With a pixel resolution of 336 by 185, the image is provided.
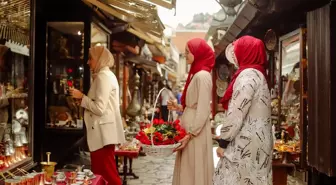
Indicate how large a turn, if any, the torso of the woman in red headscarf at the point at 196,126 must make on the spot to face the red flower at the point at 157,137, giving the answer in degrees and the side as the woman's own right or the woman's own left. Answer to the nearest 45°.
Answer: approximately 45° to the woman's own left

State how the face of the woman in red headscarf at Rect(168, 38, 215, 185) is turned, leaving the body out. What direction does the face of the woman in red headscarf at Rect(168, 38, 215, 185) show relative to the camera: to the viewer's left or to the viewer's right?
to the viewer's left

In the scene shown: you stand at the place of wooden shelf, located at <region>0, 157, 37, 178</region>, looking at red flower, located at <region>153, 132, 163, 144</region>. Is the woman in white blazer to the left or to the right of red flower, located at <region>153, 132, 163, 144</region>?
left

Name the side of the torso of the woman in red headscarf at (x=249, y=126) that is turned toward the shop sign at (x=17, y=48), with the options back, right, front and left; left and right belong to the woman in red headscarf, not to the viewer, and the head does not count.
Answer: front

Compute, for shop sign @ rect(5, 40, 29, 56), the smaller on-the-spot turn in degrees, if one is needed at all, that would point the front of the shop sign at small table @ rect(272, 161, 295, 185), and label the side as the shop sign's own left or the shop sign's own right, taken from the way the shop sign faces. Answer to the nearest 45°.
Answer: approximately 45° to the shop sign's own left

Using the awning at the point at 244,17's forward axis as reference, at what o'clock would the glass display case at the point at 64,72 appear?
The glass display case is roughly at 12 o'clock from the awning.

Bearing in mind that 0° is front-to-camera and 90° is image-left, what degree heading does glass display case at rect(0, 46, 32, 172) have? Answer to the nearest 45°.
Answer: approximately 315°

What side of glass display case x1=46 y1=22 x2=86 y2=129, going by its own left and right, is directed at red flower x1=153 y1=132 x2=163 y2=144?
front

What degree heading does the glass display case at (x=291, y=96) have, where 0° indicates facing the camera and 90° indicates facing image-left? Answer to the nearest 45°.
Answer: approximately 45°

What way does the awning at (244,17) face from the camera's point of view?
to the viewer's left
